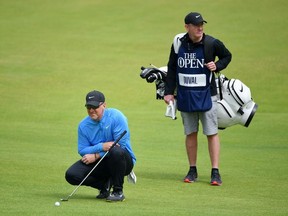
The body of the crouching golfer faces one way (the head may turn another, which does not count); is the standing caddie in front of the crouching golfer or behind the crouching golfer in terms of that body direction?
behind

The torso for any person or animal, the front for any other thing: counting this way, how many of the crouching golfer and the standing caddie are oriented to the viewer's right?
0

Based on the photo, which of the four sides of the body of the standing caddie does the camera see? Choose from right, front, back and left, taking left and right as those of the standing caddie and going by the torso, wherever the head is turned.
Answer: front

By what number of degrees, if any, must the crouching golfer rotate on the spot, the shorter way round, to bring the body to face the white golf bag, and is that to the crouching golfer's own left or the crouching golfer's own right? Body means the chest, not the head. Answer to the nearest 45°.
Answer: approximately 180°

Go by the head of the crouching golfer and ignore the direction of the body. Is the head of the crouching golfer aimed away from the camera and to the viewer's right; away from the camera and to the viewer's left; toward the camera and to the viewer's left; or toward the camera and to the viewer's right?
toward the camera and to the viewer's left

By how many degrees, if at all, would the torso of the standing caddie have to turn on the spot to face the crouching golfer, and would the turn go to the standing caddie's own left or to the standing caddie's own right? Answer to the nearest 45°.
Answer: approximately 45° to the standing caddie's own right
